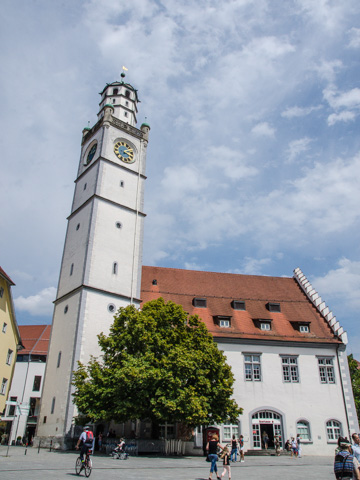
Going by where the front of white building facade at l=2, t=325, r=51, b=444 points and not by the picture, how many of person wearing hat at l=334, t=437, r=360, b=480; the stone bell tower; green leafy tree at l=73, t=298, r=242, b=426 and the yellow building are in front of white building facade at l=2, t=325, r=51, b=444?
4

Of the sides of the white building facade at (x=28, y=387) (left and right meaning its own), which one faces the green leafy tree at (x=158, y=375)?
front

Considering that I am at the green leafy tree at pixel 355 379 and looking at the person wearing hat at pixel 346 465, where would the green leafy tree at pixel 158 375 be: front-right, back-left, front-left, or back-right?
front-right

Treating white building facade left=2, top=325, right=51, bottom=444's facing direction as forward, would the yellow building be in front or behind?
in front

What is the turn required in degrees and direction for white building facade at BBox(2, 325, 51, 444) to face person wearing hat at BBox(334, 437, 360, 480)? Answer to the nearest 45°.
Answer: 0° — it already faces them

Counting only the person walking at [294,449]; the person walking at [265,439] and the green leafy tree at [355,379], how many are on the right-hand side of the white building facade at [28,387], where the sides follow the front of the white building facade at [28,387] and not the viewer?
0

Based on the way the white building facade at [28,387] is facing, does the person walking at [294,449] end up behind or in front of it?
in front

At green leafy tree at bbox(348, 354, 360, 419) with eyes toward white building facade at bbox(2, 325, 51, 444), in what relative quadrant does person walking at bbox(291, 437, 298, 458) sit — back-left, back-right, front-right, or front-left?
front-left

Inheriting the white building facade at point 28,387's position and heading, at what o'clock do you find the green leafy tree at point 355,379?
The green leafy tree is roughly at 10 o'clock from the white building facade.

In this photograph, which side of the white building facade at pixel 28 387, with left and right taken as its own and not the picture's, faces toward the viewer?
front

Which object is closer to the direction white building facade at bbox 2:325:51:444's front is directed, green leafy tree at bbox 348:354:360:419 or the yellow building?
the yellow building
